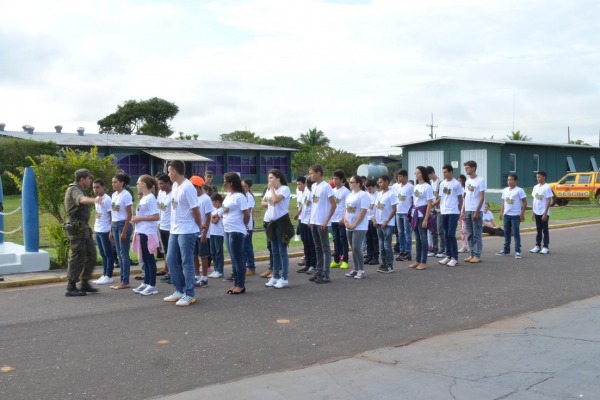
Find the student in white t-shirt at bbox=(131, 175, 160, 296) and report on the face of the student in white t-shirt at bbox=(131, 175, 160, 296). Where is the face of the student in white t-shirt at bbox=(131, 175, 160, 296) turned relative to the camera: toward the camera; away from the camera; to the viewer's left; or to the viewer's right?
to the viewer's left

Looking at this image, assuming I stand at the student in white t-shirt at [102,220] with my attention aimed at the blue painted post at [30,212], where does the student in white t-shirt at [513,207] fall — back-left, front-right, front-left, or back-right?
back-right

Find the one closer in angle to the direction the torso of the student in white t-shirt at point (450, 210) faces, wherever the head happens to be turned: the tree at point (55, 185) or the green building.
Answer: the tree

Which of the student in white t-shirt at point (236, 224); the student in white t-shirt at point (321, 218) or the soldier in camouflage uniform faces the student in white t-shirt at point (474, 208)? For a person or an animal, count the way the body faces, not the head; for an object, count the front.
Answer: the soldier in camouflage uniform

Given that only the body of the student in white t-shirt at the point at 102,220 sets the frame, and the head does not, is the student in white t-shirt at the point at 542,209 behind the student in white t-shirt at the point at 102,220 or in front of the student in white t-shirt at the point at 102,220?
behind

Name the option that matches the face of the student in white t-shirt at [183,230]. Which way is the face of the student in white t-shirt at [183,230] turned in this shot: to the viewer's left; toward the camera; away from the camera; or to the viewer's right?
to the viewer's left

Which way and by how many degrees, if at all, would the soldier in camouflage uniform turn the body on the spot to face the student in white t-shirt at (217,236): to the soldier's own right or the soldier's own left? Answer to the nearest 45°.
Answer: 0° — they already face them

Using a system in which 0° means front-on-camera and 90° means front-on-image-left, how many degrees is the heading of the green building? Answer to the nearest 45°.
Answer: approximately 45°

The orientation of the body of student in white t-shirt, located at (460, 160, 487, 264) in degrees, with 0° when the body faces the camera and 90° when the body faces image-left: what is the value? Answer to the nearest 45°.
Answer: approximately 45°

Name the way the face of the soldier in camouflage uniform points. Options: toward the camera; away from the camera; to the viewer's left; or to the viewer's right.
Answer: to the viewer's right
